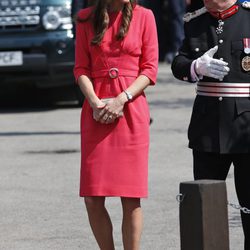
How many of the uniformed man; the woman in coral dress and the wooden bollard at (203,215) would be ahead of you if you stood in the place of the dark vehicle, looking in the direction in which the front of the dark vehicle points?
3

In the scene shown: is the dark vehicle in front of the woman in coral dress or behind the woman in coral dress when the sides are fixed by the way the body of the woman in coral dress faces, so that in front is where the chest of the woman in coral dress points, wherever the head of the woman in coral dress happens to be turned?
behind

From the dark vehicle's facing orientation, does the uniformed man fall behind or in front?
in front

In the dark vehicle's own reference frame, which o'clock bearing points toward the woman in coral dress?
The woman in coral dress is roughly at 12 o'clock from the dark vehicle.

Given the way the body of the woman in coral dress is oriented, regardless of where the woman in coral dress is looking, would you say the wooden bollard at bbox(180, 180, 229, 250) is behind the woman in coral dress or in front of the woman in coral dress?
in front

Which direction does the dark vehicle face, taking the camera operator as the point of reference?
facing the viewer

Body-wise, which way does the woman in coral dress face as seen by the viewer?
toward the camera
